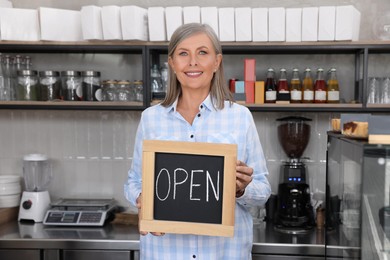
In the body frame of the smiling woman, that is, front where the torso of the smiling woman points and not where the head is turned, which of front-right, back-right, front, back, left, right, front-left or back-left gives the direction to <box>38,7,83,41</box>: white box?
back-right

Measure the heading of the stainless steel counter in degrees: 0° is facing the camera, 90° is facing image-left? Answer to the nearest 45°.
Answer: approximately 0°

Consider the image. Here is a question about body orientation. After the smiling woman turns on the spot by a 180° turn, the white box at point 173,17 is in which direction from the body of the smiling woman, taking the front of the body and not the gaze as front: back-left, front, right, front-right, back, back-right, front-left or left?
front

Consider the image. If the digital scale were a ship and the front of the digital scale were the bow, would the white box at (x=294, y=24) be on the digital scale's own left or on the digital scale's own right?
on the digital scale's own left

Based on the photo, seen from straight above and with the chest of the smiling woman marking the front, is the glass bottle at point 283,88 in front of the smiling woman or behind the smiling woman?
behind

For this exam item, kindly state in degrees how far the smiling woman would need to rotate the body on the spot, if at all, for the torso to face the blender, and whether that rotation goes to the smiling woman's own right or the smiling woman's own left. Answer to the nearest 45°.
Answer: approximately 135° to the smiling woman's own right

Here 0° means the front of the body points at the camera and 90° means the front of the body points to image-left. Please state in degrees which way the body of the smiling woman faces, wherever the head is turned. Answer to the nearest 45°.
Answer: approximately 0°
